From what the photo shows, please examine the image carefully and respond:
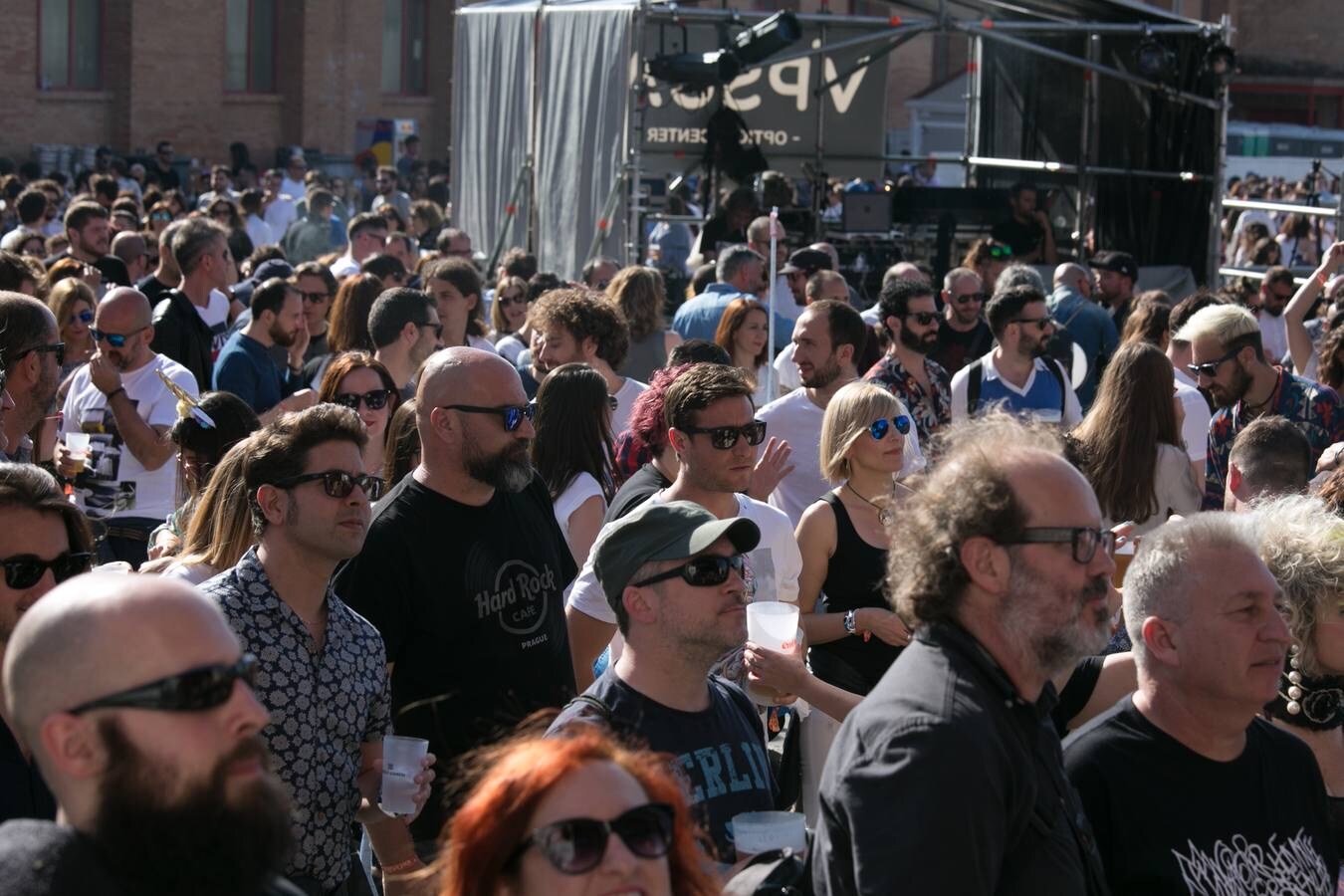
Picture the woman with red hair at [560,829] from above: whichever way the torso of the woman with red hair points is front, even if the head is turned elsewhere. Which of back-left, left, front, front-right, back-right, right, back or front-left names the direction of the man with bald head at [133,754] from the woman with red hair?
right

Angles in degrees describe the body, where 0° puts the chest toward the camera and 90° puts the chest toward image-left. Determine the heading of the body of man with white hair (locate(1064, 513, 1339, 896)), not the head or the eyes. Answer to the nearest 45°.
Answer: approximately 315°

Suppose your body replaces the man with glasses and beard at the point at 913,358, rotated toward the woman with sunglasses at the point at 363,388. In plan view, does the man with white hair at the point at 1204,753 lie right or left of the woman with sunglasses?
left

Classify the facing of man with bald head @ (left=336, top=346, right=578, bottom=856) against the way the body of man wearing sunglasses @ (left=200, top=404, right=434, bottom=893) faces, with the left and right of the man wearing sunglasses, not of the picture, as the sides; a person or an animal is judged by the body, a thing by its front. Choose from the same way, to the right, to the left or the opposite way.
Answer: the same way

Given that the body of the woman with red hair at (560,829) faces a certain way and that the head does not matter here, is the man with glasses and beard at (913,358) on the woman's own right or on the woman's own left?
on the woman's own left

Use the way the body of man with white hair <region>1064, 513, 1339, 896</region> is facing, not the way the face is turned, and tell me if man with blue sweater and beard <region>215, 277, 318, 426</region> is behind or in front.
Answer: behind

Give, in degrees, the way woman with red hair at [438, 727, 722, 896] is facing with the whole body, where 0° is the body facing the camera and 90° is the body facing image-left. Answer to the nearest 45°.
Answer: approximately 315°

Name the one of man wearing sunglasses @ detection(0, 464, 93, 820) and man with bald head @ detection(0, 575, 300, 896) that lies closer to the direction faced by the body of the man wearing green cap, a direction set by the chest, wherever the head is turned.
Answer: the man with bald head

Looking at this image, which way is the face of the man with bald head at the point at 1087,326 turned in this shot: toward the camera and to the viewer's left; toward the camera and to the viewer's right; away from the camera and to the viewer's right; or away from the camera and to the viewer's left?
away from the camera and to the viewer's right

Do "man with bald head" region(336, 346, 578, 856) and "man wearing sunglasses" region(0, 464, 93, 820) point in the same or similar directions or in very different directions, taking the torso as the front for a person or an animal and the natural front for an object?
same or similar directions

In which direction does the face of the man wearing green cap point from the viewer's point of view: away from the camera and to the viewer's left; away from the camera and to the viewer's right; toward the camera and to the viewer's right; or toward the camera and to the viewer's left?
toward the camera and to the viewer's right
